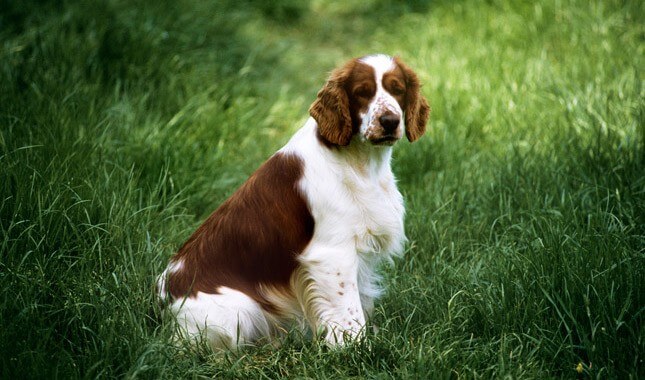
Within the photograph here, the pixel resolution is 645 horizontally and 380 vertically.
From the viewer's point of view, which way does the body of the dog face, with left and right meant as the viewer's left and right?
facing the viewer and to the right of the viewer
